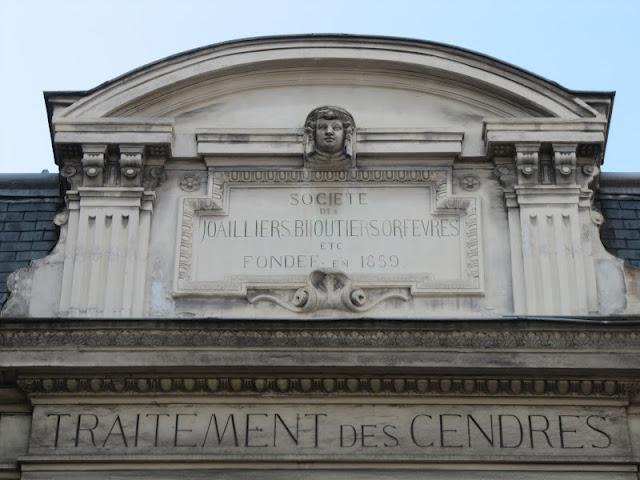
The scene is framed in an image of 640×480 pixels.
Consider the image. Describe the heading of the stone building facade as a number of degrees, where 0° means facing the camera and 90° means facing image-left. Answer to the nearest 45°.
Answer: approximately 0°
